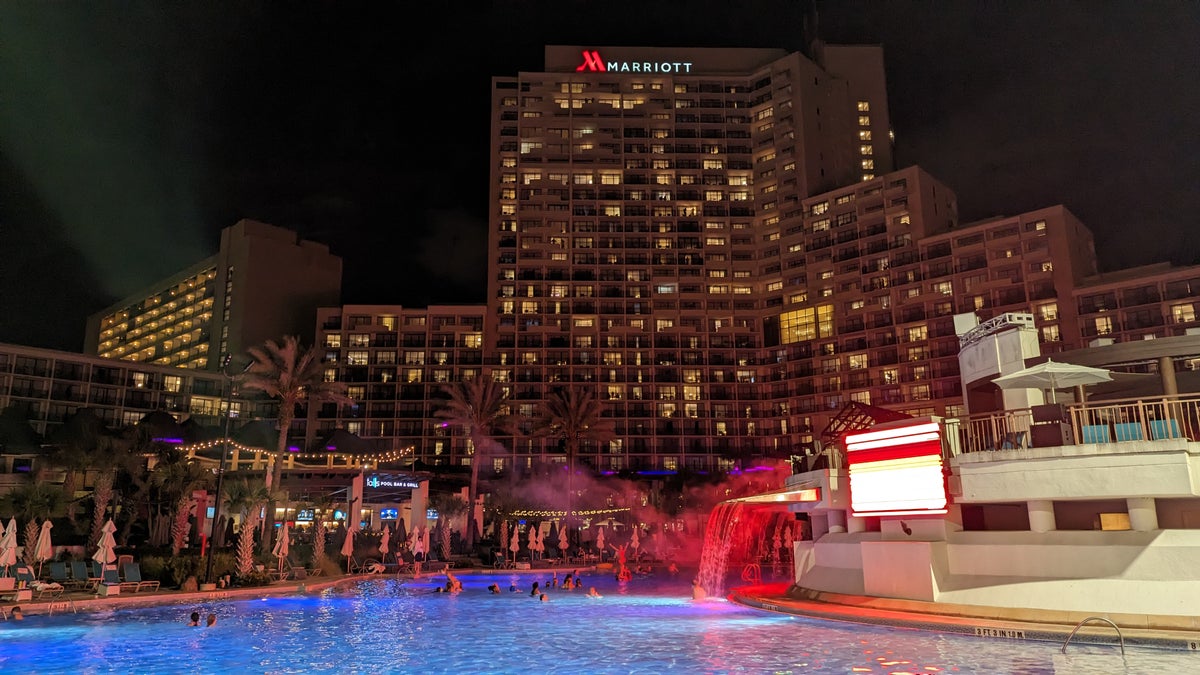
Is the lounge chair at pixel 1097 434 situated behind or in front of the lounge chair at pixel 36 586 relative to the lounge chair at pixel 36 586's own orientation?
in front

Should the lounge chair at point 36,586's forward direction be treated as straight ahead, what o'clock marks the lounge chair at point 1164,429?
the lounge chair at point 1164,429 is roughly at 12 o'clock from the lounge chair at point 36,586.

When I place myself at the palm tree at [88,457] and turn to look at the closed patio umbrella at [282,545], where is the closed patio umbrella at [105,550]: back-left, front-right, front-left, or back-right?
front-right

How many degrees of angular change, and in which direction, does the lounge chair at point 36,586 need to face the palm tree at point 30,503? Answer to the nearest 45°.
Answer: approximately 135° to its left

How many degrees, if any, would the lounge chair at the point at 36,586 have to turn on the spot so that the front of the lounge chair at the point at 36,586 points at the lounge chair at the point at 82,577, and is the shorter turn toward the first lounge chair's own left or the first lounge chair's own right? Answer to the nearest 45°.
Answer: approximately 90° to the first lounge chair's own left

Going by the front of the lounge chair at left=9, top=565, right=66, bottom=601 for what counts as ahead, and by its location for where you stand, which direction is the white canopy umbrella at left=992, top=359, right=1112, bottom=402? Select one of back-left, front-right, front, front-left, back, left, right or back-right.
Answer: front

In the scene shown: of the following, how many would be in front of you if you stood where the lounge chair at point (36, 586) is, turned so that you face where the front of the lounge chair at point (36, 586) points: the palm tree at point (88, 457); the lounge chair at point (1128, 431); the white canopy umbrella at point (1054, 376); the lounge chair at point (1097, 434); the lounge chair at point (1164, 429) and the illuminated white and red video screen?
5

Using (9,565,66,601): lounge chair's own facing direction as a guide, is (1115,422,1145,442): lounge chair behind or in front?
in front

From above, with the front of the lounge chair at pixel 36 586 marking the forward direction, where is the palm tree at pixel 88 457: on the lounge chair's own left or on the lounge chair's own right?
on the lounge chair's own left

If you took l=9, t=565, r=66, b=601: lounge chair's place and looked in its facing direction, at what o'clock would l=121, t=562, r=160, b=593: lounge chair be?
l=121, t=562, r=160, b=593: lounge chair is roughly at 10 o'clock from l=9, t=565, r=66, b=601: lounge chair.

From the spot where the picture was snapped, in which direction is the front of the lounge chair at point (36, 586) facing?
facing the viewer and to the right of the viewer

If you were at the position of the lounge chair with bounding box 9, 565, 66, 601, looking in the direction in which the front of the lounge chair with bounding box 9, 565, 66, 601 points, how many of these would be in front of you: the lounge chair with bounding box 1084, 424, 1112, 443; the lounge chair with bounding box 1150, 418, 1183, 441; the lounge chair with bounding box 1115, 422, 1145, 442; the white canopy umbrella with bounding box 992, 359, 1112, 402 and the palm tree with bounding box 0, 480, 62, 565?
4

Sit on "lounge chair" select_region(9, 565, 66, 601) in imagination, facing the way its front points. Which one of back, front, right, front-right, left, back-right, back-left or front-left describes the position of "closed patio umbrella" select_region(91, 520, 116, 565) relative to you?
left

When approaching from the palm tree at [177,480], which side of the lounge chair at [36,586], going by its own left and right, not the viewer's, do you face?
left
